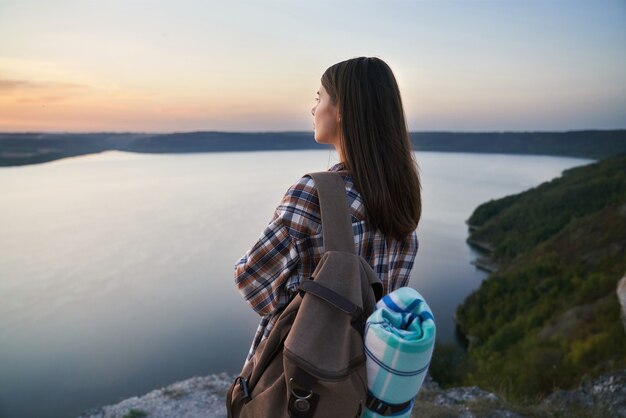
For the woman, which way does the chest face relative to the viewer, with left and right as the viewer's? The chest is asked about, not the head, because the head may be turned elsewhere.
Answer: facing away from the viewer and to the left of the viewer
